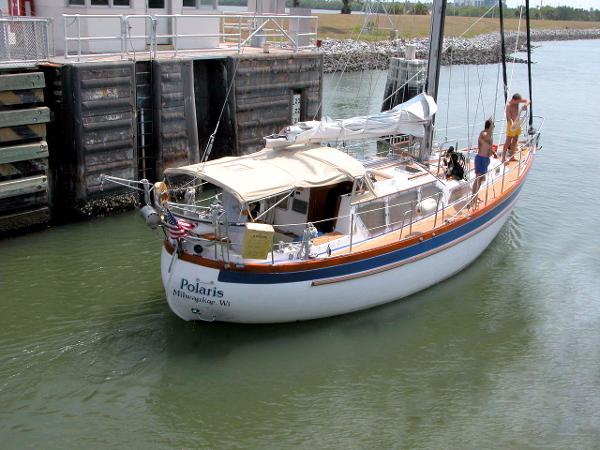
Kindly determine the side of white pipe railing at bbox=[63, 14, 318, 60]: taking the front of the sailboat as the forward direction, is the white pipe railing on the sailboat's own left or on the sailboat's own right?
on the sailboat's own left

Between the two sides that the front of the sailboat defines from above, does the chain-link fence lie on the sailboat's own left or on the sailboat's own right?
on the sailboat's own left

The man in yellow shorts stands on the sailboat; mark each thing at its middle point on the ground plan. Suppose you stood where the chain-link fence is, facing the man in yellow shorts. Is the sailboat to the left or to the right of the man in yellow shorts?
right

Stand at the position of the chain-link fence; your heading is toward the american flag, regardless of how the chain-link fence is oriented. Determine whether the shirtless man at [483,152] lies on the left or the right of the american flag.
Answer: left

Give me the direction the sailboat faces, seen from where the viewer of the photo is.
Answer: facing away from the viewer and to the right of the viewer
